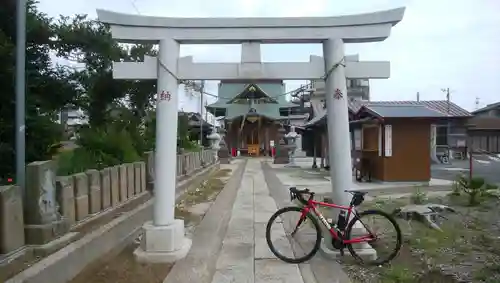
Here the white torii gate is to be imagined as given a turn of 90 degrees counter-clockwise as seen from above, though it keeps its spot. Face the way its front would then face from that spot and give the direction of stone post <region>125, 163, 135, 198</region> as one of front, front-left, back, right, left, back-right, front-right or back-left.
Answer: back-left

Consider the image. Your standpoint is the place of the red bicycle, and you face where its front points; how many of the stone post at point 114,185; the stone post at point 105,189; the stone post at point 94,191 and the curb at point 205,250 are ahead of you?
4

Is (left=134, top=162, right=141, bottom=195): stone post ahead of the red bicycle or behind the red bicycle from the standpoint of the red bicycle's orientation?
ahead

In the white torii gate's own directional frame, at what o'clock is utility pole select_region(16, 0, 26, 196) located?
The utility pole is roughly at 2 o'clock from the white torii gate.

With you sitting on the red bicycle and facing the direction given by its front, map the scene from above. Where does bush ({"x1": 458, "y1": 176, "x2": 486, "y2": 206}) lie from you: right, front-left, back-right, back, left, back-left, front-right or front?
back-right

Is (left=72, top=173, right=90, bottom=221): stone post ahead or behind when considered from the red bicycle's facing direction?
ahead

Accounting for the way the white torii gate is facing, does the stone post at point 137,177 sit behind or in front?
behind

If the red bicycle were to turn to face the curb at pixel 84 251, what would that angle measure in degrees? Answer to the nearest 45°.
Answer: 0° — it already faces it

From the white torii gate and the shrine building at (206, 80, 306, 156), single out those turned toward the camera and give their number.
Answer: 2

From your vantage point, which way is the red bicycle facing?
to the viewer's left
